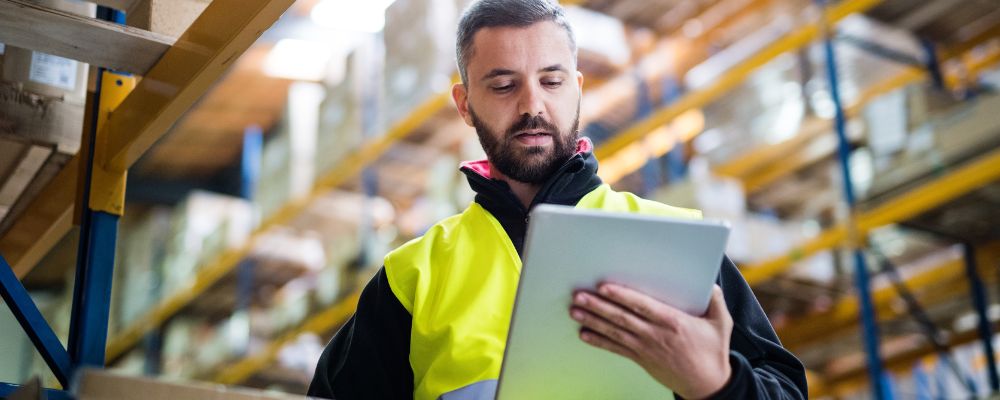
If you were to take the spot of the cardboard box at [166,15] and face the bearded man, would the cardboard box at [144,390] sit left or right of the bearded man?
right

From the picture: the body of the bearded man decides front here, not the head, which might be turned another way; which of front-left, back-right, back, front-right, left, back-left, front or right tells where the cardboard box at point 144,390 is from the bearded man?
front-right

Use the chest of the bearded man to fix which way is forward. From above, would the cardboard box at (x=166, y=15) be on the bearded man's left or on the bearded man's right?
on the bearded man's right

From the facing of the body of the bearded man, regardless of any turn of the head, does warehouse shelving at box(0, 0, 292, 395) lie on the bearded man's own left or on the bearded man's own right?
on the bearded man's own right

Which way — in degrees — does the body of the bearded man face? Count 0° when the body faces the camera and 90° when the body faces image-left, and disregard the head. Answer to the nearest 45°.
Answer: approximately 0°
